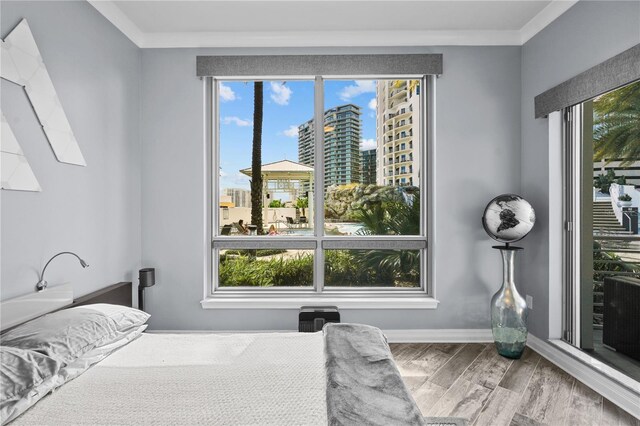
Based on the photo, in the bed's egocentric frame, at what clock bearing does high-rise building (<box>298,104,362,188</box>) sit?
The high-rise building is roughly at 10 o'clock from the bed.

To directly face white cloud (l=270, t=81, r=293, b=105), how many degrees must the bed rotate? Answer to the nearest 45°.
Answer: approximately 90° to its left

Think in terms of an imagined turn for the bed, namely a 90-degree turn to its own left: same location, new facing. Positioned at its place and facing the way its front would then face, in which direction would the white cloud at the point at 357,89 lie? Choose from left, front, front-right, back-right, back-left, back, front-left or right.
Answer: front-right

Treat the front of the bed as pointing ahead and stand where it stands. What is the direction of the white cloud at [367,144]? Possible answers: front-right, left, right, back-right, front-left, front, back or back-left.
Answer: front-left

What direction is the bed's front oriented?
to the viewer's right

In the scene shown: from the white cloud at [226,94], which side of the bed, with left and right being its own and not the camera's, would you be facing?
left

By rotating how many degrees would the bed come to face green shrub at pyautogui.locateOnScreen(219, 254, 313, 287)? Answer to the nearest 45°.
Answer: approximately 90° to its left

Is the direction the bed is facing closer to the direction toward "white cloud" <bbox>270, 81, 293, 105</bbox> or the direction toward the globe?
the globe

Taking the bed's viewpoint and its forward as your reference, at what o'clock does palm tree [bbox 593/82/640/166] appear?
The palm tree is roughly at 12 o'clock from the bed.
